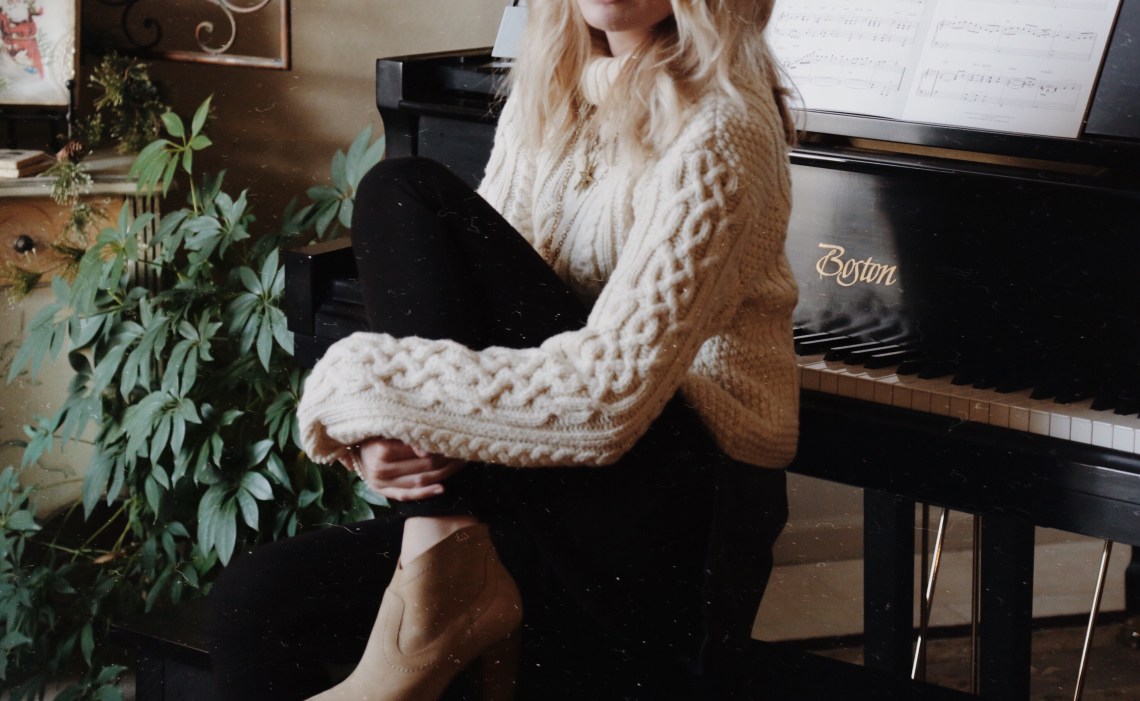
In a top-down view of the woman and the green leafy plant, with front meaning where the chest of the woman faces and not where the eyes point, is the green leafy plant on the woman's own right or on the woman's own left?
on the woman's own right

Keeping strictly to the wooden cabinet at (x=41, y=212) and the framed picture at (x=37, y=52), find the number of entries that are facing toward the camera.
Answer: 2

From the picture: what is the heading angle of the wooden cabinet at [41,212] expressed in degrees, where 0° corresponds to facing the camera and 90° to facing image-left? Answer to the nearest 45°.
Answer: approximately 0°

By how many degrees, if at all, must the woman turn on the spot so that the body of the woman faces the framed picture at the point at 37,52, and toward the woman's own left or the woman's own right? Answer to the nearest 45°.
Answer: approximately 90° to the woman's own right

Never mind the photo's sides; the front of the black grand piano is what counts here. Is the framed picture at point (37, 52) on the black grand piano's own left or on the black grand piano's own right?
on the black grand piano's own right
